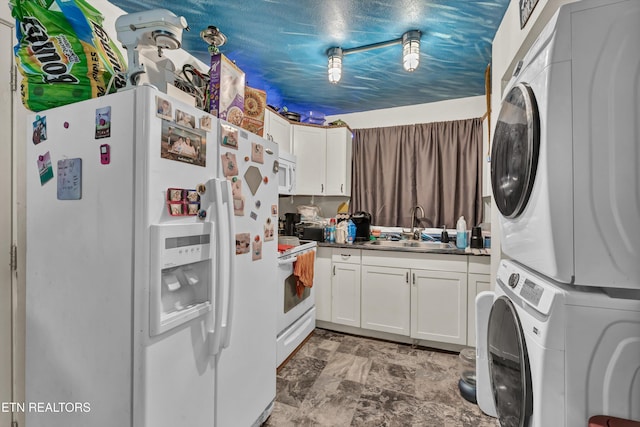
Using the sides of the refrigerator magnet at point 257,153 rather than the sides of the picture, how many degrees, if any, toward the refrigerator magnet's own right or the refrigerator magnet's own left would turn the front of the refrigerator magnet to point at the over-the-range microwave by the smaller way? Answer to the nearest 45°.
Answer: approximately 135° to the refrigerator magnet's own left

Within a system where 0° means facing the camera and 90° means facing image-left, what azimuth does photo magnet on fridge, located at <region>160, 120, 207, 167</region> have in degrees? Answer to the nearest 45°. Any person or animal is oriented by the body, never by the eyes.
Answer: approximately 315°

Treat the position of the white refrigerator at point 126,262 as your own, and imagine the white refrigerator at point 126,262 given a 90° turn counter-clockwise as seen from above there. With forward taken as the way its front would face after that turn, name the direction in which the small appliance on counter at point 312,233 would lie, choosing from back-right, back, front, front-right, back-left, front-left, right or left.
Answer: front

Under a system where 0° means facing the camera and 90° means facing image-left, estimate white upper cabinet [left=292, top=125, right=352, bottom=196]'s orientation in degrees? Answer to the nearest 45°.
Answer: approximately 0°

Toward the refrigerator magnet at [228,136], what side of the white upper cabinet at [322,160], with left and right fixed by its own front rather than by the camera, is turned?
front

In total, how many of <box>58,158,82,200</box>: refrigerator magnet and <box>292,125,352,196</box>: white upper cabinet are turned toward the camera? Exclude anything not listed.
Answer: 2

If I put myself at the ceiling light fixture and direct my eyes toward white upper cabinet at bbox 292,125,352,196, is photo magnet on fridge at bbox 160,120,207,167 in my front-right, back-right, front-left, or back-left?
back-left
